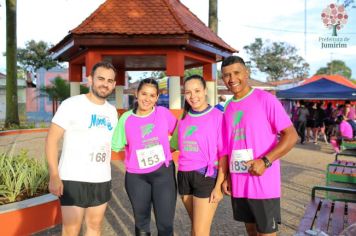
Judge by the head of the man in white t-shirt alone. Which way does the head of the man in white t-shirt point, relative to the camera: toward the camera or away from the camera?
toward the camera

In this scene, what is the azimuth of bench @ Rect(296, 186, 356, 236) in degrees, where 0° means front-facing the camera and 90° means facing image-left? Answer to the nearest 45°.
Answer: approximately 90°

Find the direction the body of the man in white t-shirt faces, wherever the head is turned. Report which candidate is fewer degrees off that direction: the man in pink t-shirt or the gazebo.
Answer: the man in pink t-shirt

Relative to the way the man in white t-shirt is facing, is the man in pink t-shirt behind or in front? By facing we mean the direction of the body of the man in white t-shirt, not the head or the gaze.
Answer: in front

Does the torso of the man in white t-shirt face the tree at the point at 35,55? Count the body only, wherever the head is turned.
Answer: no

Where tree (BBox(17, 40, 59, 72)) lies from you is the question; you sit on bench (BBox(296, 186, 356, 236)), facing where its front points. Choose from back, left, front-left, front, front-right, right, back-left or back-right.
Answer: front-right

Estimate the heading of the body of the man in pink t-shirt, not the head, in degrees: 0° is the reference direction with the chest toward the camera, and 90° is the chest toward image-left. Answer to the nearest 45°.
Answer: approximately 45°

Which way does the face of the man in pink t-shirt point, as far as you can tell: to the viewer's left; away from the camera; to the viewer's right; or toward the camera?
toward the camera

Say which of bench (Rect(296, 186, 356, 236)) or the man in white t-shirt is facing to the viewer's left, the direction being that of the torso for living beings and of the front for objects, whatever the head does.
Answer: the bench

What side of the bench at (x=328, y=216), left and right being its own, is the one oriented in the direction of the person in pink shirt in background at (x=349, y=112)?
right

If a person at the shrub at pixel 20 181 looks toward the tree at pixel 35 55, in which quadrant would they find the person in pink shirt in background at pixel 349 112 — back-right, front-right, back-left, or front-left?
front-right

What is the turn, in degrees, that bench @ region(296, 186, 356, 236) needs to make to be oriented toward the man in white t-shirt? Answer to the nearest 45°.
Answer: approximately 45° to its left

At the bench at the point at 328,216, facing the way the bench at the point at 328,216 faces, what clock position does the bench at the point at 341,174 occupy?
the bench at the point at 341,174 is roughly at 3 o'clock from the bench at the point at 328,216.

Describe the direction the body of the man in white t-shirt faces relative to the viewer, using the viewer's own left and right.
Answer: facing the viewer and to the right of the viewer

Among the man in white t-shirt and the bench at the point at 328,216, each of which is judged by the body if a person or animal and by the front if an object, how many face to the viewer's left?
1

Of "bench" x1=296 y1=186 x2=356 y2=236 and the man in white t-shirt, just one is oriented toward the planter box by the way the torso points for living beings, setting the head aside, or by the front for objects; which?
the bench
